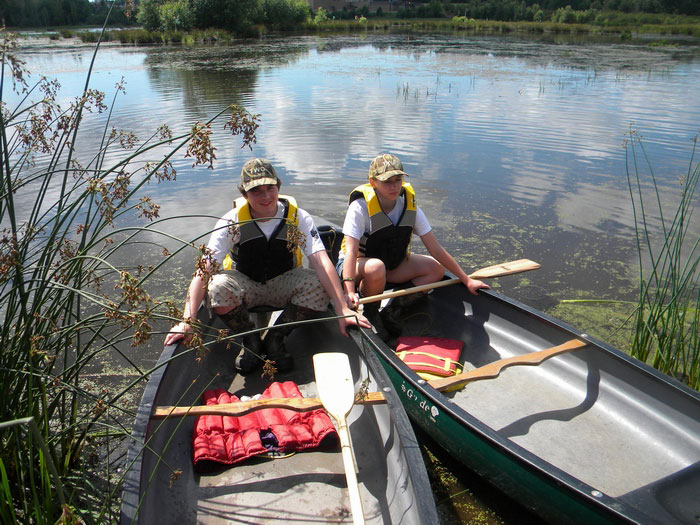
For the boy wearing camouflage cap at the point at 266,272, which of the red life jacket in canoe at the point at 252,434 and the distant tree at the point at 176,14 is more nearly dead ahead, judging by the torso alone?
the red life jacket in canoe

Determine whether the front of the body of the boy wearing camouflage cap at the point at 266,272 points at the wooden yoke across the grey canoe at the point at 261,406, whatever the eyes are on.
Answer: yes

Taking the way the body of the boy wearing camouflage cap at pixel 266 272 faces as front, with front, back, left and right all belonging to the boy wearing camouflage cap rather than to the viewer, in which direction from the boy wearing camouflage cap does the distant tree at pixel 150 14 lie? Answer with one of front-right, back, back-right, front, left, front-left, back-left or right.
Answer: back

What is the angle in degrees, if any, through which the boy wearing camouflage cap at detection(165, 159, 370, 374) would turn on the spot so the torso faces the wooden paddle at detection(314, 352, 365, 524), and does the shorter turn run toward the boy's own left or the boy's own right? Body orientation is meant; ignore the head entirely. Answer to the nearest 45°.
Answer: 0° — they already face it

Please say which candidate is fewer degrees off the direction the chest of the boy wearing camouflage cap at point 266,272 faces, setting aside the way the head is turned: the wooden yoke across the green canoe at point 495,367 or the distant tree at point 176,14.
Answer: the wooden yoke across the green canoe

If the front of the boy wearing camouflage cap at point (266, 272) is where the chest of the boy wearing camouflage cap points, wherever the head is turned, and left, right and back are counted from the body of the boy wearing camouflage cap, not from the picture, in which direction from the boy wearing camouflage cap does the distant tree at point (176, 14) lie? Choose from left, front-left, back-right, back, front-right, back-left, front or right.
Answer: back

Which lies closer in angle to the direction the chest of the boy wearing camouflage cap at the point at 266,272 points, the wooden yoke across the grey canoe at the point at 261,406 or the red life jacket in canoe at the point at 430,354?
the wooden yoke across the grey canoe

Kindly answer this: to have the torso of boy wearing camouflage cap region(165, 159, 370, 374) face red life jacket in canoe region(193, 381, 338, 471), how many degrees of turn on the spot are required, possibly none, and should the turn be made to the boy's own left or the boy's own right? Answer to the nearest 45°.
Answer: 0° — they already face it

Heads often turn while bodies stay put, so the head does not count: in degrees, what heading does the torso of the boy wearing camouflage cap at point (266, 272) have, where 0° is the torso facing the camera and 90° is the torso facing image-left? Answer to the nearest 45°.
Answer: approximately 0°
